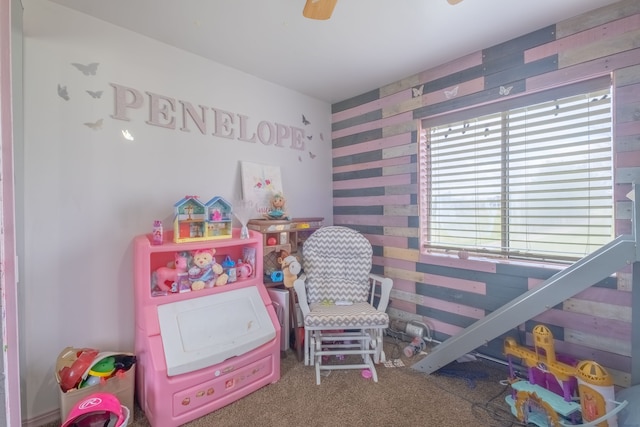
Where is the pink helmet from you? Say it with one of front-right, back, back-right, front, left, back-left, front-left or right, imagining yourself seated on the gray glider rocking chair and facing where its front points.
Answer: front-right

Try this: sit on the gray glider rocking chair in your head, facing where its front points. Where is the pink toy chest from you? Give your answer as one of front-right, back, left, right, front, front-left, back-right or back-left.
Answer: front-right

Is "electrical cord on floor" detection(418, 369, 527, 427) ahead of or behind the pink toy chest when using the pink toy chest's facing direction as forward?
ahead

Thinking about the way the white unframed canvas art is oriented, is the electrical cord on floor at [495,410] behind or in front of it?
in front

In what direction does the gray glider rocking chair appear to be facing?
toward the camera

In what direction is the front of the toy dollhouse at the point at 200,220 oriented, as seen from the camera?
facing the viewer and to the right of the viewer
